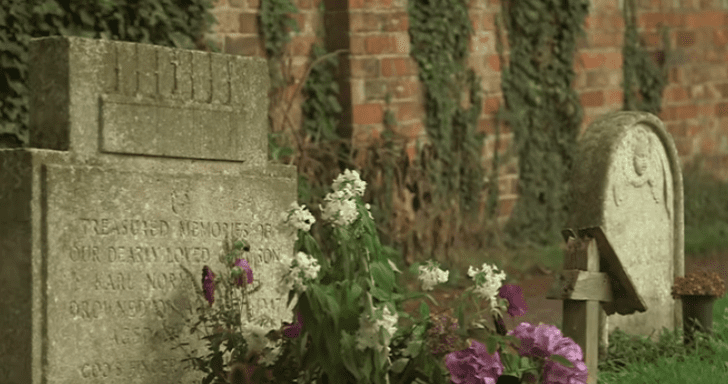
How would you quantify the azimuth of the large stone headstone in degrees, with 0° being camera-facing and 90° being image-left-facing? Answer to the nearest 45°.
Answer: approximately 315°

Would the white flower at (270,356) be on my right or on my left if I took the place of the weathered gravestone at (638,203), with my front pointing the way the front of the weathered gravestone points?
on my right

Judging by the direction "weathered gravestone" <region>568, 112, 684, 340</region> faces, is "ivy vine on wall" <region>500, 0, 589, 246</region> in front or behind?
behind

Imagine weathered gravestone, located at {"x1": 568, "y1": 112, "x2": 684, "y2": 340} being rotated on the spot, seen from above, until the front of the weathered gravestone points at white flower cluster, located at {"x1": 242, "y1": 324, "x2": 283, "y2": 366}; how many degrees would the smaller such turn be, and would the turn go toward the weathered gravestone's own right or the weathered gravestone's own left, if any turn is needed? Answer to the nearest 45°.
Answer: approximately 90° to the weathered gravestone's own right

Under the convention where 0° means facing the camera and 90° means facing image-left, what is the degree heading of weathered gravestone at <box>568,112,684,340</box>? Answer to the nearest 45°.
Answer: approximately 315°

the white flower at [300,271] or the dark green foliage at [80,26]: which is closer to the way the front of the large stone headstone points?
the white flower

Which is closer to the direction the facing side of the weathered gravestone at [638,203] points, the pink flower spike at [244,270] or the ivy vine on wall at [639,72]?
the pink flower spike

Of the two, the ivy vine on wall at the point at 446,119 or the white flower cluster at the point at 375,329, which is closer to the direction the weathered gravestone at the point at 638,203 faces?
the white flower cluster

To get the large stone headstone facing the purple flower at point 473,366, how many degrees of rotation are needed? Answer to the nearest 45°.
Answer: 0° — it already faces it

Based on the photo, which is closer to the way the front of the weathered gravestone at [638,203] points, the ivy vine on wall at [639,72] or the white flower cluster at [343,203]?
the white flower cluster
